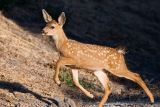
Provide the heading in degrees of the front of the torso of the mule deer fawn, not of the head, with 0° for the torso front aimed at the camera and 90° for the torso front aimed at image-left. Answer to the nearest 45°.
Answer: approximately 90°
